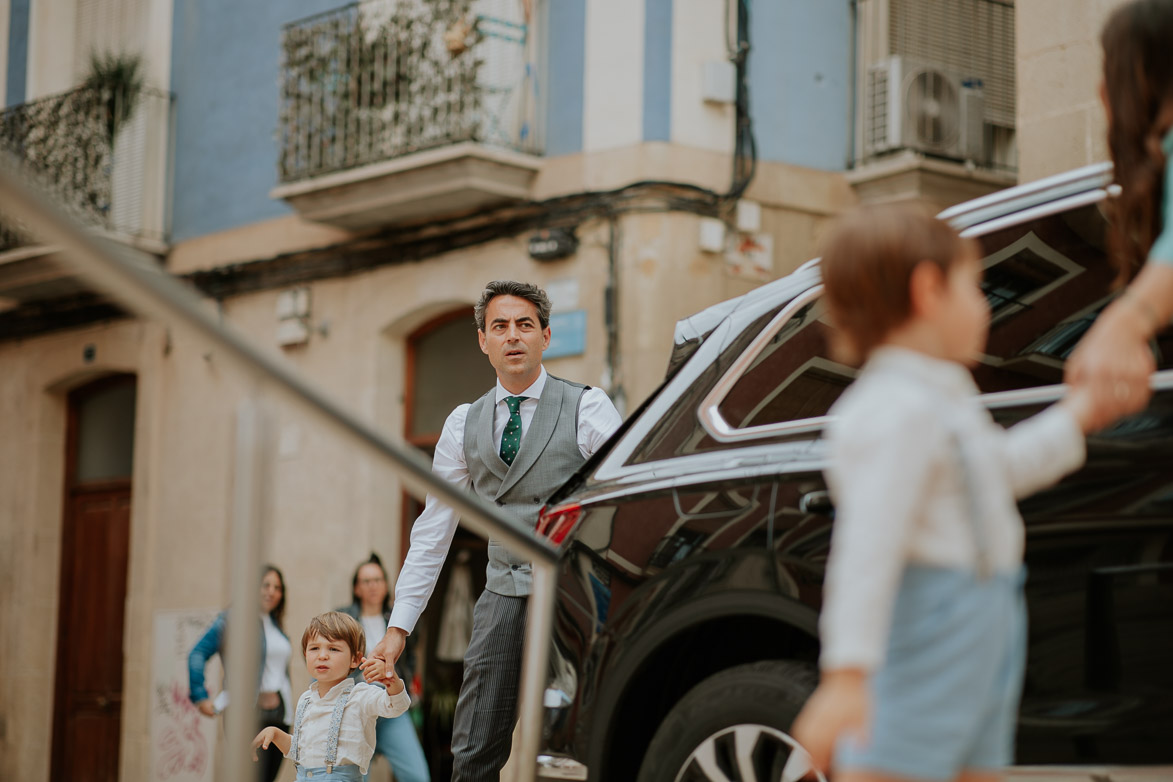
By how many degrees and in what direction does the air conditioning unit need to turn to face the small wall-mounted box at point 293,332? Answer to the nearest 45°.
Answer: approximately 135° to its right

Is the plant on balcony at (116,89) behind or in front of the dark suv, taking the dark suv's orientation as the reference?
behind

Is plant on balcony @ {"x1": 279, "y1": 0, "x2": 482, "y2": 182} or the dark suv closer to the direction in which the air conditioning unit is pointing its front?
the dark suv

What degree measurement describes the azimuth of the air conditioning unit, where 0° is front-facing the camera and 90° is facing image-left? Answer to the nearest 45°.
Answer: approximately 315°

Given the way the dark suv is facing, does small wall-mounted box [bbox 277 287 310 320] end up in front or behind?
behind

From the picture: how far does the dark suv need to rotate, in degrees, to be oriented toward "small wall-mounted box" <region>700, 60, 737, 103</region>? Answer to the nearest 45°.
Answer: approximately 135° to its left

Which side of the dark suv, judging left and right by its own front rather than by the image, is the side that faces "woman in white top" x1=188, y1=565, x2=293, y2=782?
back

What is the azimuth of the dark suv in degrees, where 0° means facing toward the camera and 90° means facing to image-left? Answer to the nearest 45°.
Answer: approximately 315°

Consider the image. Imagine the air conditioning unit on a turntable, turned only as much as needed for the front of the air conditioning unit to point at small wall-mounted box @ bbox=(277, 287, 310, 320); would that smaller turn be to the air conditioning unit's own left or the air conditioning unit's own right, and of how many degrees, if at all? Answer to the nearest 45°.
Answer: approximately 135° to the air conditioning unit's own right

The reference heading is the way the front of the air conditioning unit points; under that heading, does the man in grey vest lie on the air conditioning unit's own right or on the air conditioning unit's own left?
on the air conditioning unit's own right

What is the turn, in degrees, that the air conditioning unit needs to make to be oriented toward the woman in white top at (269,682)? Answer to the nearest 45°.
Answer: approximately 90° to its right
